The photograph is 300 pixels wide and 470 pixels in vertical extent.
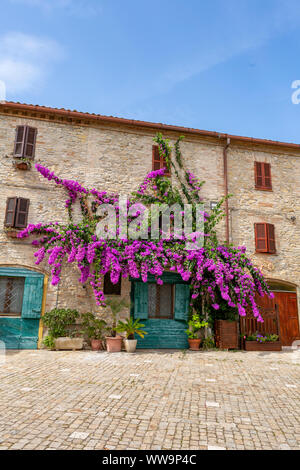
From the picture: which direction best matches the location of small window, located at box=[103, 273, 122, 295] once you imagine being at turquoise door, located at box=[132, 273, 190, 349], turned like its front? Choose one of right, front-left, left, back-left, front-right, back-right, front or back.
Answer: right

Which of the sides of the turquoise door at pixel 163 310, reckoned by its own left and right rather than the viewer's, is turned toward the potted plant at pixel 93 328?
right

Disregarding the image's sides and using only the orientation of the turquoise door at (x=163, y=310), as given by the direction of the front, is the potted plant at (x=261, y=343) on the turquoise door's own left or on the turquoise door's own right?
on the turquoise door's own left

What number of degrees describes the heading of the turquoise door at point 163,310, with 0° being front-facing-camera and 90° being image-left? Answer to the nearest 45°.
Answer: approximately 0°

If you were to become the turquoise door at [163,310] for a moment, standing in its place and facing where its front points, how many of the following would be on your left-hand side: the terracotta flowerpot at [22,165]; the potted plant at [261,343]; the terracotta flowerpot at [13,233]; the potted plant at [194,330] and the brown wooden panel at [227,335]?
3

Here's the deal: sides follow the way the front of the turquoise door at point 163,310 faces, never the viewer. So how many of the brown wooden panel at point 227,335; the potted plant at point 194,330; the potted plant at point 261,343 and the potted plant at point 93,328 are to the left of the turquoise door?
3

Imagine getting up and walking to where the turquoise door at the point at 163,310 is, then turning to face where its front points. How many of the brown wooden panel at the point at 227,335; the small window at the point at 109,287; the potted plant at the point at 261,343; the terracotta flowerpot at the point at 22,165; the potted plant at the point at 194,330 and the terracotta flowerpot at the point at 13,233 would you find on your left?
3

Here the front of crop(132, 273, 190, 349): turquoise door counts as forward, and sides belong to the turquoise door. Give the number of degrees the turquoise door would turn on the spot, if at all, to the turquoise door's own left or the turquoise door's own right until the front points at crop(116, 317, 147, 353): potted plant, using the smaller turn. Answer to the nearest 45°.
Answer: approximately 45° to the turquoise door's own right

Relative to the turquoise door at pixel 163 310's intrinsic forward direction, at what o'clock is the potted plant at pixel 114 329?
The potted plant is roughly at 2 o'clock from the turquoise door.

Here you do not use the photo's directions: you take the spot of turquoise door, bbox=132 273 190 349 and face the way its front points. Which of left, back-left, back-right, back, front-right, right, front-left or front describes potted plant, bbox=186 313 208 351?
left

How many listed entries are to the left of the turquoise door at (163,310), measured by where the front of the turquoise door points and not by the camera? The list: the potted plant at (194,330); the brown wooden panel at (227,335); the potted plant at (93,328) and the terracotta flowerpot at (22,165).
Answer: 2

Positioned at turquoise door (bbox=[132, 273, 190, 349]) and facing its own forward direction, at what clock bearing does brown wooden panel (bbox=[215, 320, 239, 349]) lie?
The brown wooden panel is roughly at 9 o'clock from the turquoise door.
